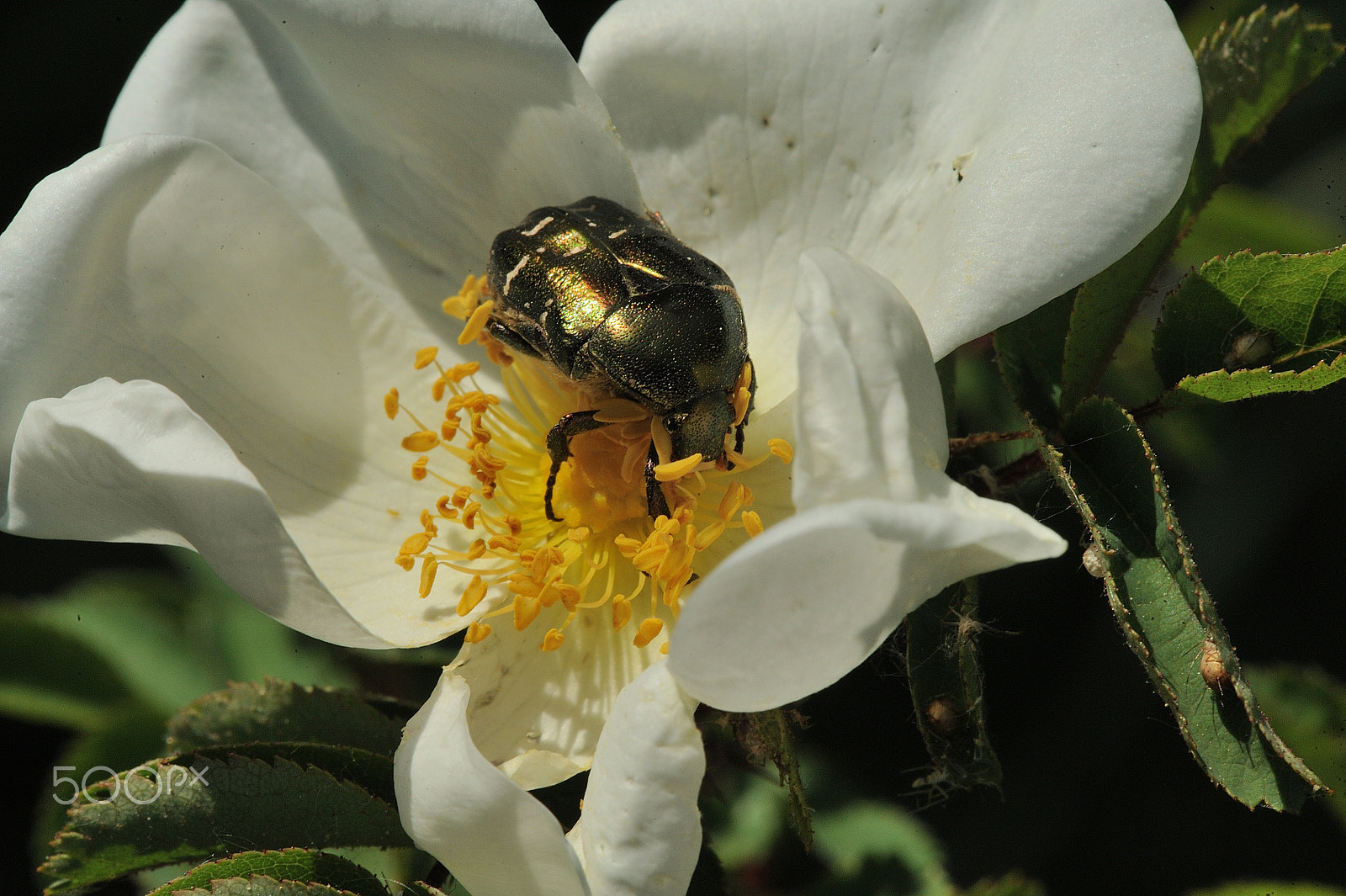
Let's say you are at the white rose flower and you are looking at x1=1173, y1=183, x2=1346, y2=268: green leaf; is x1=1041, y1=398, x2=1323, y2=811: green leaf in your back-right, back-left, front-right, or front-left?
front-right

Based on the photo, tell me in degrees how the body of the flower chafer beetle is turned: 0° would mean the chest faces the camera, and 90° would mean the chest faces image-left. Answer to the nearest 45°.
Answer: approximately 315°

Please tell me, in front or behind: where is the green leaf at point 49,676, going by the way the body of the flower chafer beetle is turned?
behind

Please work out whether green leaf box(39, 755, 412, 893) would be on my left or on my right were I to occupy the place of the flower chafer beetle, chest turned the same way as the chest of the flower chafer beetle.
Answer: on my right

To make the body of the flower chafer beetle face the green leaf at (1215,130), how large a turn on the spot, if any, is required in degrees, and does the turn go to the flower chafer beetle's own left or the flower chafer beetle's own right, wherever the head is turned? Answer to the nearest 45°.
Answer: approximately 45° to the flower chafer beetle's own left

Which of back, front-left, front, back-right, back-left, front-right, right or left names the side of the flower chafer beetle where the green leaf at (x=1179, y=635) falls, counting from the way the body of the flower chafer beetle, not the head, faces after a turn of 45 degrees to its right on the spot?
front-left

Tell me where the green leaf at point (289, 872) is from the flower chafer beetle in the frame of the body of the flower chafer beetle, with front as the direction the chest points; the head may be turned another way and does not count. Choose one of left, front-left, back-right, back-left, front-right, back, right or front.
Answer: right
